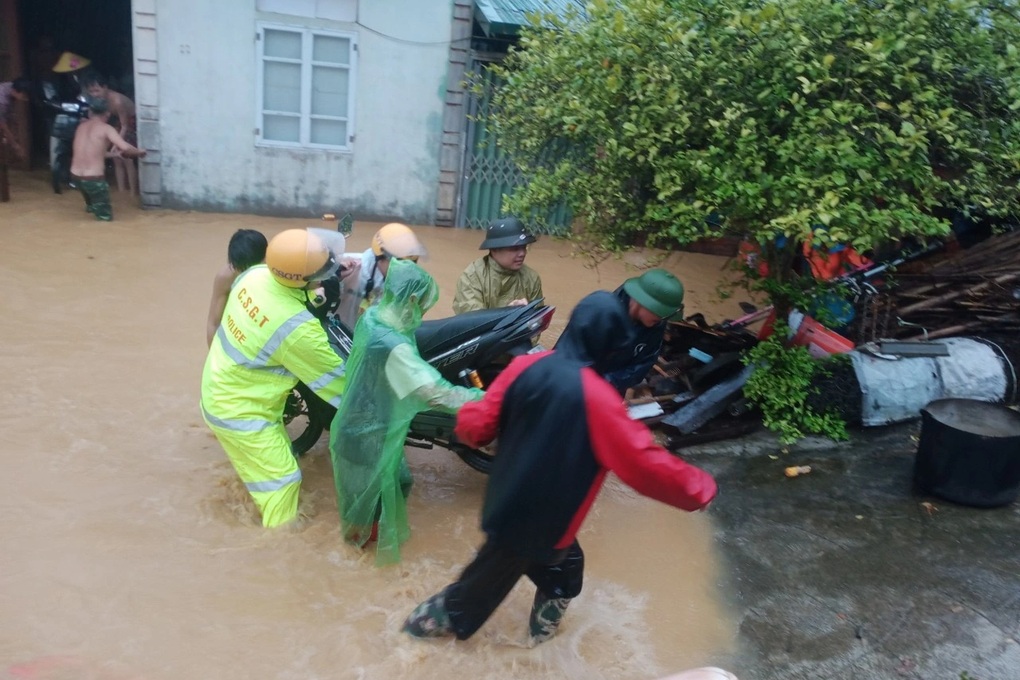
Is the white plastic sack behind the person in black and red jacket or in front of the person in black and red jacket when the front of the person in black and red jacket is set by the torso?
in front

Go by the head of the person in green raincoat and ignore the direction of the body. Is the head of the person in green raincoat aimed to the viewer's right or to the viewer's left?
to the viewer's right

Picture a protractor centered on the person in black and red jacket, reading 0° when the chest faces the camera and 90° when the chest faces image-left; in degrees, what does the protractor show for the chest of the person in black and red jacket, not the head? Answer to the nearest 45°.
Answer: approximately 225°

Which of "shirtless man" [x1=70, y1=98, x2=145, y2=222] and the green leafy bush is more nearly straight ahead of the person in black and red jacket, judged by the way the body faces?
the green leafy bush

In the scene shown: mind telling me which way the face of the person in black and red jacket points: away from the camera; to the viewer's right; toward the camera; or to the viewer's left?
away from the camera

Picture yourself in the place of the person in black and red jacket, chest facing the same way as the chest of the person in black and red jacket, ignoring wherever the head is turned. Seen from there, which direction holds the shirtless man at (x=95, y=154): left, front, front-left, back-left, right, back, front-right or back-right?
left

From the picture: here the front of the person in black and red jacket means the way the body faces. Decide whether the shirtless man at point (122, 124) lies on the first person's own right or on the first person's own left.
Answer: on the first person's own left

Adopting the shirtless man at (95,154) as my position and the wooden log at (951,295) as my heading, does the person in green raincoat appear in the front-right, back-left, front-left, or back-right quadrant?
front-right
